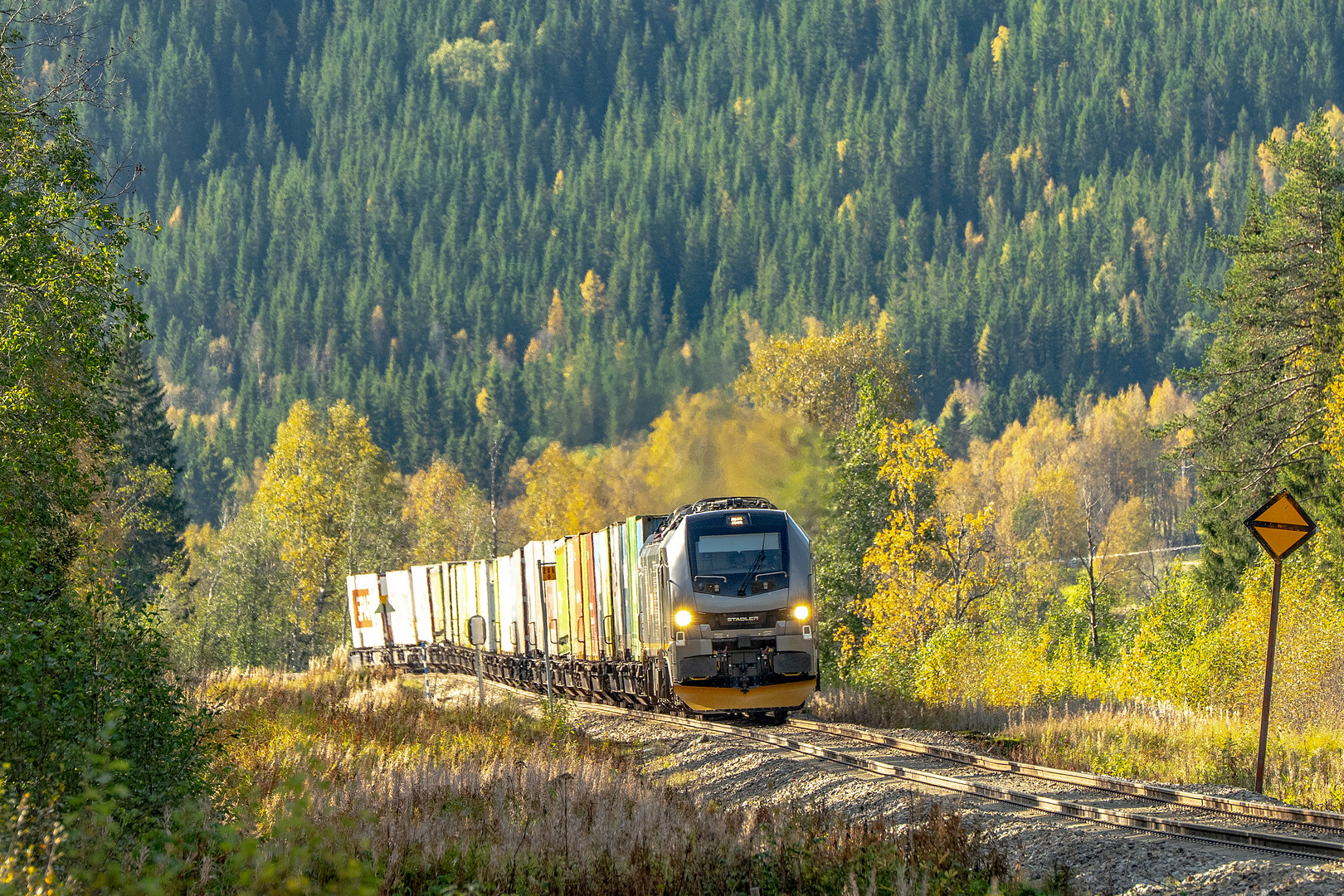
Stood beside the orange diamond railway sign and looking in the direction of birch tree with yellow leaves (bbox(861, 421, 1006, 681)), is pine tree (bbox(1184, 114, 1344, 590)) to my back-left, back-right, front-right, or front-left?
front-right

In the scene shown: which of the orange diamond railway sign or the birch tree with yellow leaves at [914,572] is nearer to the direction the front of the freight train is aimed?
the orange diamond railway sign

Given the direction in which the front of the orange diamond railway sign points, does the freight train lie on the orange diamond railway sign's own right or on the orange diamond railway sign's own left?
on the orange diamond railway sign's own right

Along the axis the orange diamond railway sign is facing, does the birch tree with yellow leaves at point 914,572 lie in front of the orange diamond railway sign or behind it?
behind

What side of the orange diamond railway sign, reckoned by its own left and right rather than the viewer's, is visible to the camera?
front

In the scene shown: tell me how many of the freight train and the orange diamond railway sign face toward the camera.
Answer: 2

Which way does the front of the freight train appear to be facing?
toward the camera

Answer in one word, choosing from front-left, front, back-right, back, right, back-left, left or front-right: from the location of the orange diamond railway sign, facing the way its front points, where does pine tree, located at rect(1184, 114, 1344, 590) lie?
back

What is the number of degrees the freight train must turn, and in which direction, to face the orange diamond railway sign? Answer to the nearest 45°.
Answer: approximately 45° to its left
